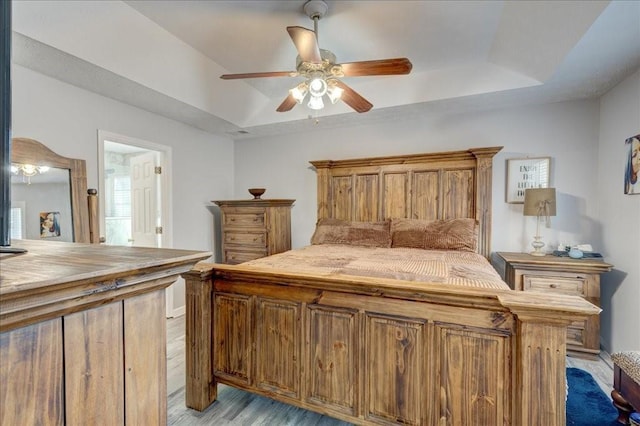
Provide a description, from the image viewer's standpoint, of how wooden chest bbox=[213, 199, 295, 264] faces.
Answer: facing the viewer and to the left of the viewer

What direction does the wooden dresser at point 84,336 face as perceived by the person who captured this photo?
facing away from the viewer and to the right of the viewer

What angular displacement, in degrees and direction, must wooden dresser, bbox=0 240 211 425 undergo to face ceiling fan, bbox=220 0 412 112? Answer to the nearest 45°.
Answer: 0° — it already faces it

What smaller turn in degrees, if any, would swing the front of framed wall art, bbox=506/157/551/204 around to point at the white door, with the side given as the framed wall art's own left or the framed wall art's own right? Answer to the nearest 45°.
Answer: approximately 45° to the framed wall art's own right

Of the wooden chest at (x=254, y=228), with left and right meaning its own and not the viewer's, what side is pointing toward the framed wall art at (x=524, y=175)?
left

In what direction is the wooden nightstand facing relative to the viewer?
toward the camera

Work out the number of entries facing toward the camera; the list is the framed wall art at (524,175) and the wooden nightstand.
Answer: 2

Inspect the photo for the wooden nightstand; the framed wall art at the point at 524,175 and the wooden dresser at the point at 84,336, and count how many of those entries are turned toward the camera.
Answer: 2

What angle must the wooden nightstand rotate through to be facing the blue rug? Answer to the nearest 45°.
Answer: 0° — it already faces it

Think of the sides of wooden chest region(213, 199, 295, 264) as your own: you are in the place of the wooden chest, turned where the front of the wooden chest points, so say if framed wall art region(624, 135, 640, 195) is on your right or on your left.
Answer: on your left

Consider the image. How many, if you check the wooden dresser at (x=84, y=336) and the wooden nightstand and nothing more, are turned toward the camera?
1
